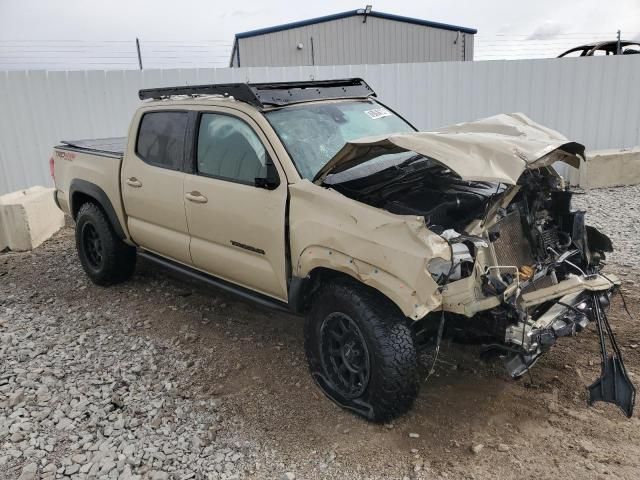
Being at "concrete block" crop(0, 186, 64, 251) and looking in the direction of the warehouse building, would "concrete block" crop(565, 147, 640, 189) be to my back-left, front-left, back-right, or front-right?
front-right

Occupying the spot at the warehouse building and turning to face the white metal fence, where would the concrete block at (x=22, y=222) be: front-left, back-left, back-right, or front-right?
front-right

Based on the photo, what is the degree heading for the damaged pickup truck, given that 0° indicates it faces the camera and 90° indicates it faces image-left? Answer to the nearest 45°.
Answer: approximately 315°

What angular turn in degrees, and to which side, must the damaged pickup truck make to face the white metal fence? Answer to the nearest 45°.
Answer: approximately 135° to its left

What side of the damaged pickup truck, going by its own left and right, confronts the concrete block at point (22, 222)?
back

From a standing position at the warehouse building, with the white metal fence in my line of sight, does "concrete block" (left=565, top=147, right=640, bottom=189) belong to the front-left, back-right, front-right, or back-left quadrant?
front-left

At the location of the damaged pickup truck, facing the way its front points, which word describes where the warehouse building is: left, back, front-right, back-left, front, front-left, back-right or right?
back-left

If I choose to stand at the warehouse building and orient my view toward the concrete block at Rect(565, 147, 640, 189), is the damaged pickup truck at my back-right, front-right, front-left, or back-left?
front-right

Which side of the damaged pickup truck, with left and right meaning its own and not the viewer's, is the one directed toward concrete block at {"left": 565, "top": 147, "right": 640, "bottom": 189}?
left
